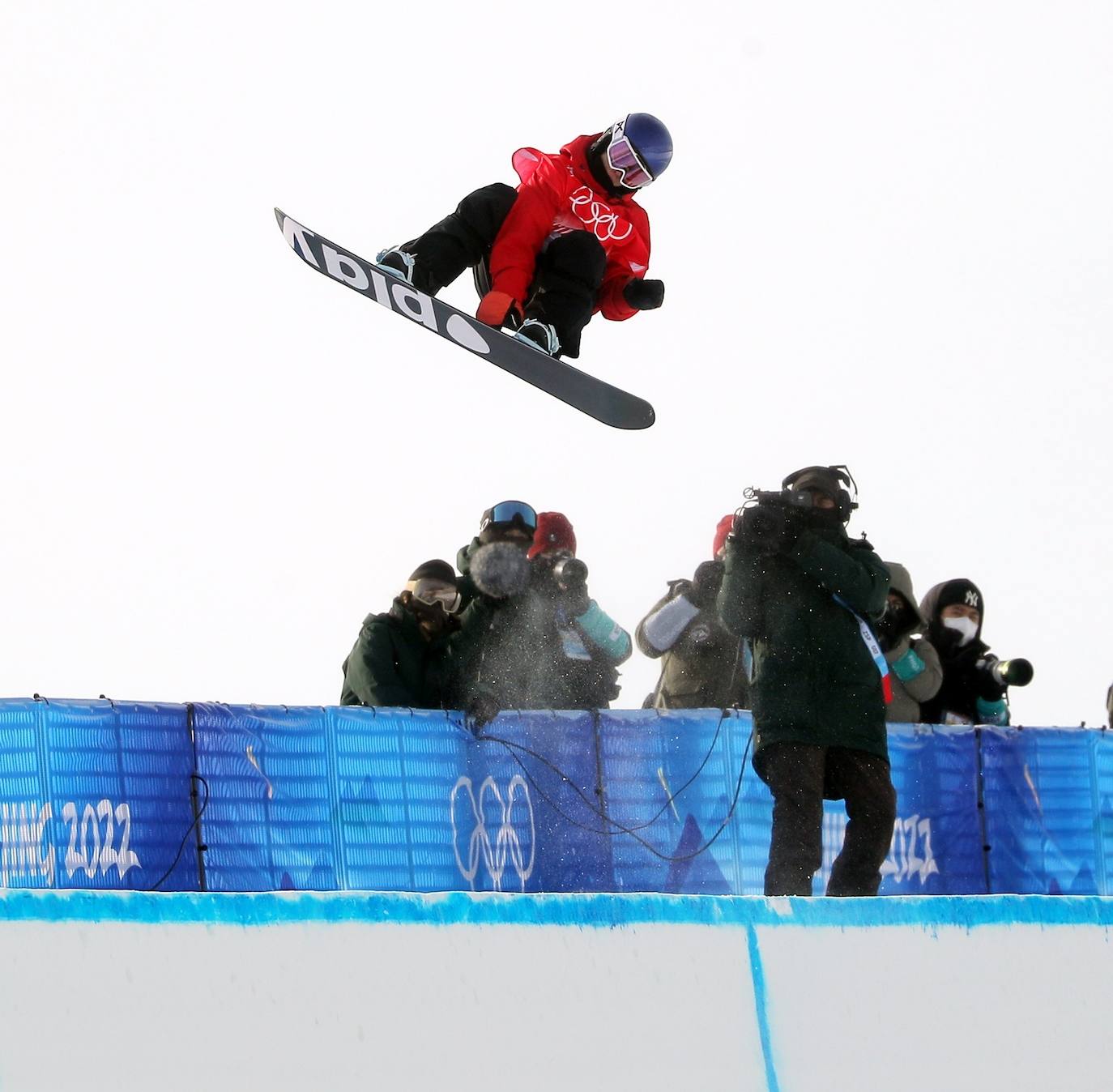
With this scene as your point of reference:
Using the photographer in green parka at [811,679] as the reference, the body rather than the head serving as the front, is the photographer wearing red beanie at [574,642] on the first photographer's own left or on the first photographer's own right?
on the first photographer's own right

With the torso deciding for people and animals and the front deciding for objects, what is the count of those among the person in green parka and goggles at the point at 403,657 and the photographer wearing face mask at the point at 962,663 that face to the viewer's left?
0

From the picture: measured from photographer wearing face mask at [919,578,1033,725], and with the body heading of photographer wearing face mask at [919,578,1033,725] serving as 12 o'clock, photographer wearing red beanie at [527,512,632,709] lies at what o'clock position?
photographer wearing red beanie at [527,512,632,709] is roughly at 3 o'clock from photographer wearing face mask at [919,578,1033,725].

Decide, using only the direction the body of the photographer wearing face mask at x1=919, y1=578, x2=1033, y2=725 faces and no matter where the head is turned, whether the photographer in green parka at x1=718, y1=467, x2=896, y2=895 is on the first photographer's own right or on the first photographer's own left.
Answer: on the first photographer's own right

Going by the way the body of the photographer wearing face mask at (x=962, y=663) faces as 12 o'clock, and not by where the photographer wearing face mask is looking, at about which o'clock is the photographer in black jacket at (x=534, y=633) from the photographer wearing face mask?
The photographer in black jacket is roughly at 3 o'clock from the photographer wearing face mask.

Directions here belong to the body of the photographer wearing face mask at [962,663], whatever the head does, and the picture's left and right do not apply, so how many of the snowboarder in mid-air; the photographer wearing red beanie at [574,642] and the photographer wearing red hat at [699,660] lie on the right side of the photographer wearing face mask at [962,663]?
3

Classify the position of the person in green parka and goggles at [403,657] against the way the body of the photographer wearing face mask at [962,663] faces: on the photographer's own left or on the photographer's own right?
on the photographer's own right

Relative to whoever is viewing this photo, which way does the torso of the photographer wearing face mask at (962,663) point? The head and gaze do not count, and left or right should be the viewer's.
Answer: facing the viewer and to the right of the viewer

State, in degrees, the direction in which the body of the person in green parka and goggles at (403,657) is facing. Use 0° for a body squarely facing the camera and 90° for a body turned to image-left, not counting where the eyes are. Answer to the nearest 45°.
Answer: approximately 315°
